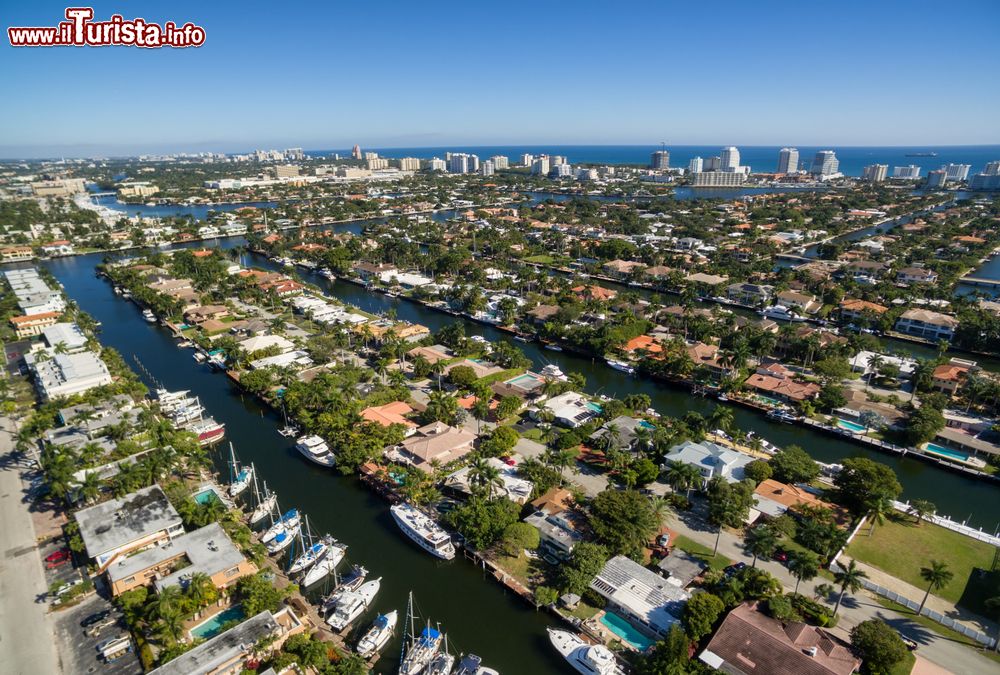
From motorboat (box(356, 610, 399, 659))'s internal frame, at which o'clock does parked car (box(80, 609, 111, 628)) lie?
The parked car is roughly at 8 o'clock from the motorboat.

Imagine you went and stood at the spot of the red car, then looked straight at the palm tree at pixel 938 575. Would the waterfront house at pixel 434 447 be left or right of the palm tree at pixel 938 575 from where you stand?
left

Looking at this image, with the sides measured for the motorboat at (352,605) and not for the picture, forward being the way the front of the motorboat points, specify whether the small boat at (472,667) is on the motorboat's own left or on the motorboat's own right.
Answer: on the motorboat's own right

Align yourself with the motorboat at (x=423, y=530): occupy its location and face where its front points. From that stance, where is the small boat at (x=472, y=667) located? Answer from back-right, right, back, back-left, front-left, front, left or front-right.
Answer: back-left

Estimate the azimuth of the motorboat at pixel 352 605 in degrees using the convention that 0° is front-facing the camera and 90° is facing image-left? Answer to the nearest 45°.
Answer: approximately 225°

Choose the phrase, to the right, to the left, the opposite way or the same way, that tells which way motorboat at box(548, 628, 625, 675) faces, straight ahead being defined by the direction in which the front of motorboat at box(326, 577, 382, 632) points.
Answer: to the left

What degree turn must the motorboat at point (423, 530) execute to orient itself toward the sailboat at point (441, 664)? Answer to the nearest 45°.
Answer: approximately 135° to its left

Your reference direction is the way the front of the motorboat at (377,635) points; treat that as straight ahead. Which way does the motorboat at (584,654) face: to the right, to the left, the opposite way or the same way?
to the left

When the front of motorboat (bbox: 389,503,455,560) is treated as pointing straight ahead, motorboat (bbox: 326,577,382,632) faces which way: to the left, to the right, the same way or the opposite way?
to the right

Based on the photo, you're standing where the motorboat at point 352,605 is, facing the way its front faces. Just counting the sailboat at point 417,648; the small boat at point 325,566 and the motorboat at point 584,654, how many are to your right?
2

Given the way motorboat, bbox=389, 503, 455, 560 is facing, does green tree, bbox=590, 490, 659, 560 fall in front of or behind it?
behind

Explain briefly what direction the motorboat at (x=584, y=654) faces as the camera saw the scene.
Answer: facing away from the viewer and to the left of the viewer

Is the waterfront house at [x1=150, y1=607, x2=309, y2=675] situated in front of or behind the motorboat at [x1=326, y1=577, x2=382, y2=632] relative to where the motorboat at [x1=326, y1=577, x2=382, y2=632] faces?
behind

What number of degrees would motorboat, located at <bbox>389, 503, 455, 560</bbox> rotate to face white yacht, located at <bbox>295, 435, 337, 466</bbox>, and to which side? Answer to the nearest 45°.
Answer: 0° — it already faces it

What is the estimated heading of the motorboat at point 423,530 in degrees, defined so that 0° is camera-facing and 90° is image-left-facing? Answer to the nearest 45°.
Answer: approximately 135°

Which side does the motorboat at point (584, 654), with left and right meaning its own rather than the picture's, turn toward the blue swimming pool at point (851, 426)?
right

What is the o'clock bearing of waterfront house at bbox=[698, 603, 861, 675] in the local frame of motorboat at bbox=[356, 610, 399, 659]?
The waterfront house is roughly at 2 o'clock from the motorboat.
